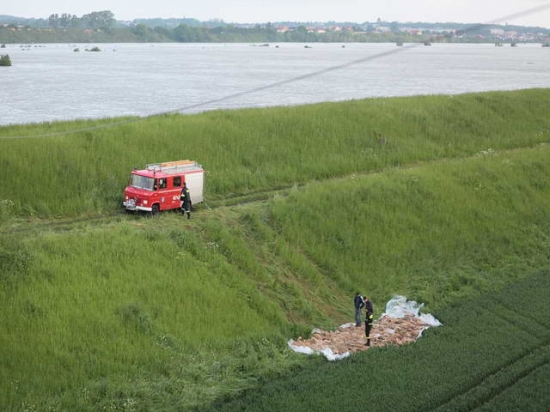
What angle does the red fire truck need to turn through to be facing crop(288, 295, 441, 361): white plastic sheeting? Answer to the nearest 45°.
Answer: approximately 90° to its left

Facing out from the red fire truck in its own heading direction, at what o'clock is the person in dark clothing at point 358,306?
The person in dark clothing is roughly at 9 o'clock from the red fire truck.

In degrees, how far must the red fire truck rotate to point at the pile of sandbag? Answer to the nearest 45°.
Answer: approximately 90° to its left

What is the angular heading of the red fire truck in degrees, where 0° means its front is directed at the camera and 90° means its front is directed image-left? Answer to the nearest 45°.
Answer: approximately 45°

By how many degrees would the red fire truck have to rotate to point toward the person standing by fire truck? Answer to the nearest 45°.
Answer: approximately 90° to its left
